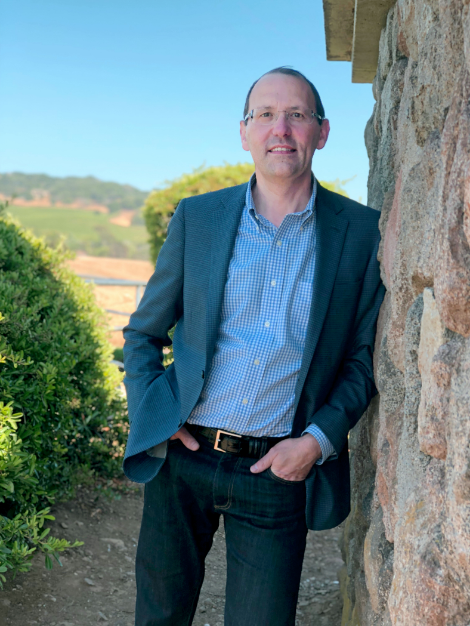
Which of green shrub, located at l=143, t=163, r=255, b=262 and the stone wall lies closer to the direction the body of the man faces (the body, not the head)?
the stone wall

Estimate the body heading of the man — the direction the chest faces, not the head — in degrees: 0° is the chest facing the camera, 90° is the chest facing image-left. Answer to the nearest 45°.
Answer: approximately 0°

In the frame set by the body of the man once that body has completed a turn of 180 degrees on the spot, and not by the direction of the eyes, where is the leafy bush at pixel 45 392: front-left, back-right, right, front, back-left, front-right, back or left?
front-left

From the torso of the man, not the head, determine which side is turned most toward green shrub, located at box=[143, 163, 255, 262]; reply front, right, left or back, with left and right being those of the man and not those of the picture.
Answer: back
